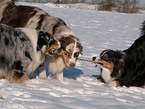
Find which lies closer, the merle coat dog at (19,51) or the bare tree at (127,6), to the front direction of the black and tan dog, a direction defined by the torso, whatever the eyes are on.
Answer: the merle coat dog

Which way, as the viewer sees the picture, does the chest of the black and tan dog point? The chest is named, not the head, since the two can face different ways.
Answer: to the viewer's left

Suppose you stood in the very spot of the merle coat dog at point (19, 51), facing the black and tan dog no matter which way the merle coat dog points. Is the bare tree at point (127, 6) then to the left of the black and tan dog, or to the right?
left

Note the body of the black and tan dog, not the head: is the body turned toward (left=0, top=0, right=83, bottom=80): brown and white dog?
yes

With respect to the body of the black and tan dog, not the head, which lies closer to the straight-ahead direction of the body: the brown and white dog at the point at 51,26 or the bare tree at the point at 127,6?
the brown and white dog

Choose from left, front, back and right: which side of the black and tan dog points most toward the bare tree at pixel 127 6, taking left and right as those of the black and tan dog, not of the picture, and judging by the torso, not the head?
right

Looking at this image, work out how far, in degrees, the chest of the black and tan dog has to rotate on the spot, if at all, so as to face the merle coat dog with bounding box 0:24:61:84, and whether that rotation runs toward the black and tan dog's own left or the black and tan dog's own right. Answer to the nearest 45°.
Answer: approximately 45° to the black and tan dog's own left
